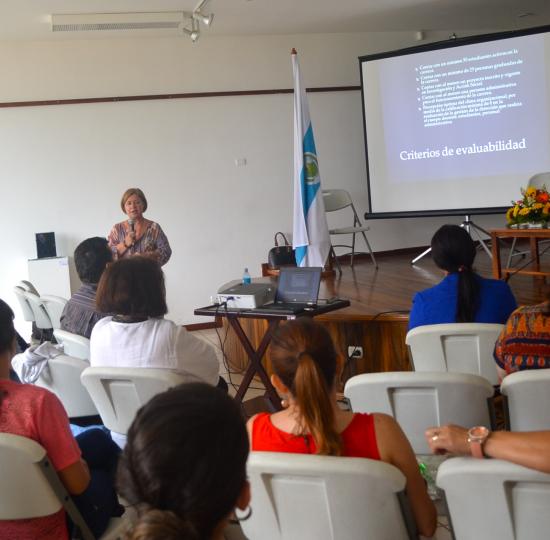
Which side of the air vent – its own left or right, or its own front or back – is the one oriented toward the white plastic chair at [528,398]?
front

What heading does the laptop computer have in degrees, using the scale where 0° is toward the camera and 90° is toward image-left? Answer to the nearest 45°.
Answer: approximately 45°

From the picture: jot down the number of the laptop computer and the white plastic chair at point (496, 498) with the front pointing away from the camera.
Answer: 1

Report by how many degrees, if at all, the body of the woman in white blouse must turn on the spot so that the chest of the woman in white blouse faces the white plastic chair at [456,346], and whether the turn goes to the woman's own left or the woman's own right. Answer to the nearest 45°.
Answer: approximately 90° to the woman's own right

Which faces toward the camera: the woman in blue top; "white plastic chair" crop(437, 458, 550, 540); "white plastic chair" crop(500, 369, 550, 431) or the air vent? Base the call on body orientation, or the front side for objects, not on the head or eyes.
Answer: the air vent

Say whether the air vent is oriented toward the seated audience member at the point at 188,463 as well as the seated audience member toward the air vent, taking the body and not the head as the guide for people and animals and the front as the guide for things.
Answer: yes

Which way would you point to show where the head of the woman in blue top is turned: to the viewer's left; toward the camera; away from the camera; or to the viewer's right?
away from the camera

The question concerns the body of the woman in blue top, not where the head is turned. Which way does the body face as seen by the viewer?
away from the camera

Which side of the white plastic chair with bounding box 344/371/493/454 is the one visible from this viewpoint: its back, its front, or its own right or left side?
back

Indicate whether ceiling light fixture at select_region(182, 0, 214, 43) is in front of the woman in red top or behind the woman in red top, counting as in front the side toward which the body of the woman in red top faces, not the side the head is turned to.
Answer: in front

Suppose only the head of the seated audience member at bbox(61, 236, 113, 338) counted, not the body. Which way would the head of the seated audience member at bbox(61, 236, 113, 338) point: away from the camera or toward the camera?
away from the camera

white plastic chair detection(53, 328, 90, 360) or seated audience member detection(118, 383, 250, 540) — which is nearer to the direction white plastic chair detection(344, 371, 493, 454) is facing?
the white plastic chair

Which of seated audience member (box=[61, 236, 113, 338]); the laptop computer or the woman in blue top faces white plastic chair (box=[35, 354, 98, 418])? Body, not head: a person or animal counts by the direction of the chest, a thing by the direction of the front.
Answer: the laptop computer

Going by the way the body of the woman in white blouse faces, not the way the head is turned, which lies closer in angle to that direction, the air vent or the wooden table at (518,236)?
the air vent

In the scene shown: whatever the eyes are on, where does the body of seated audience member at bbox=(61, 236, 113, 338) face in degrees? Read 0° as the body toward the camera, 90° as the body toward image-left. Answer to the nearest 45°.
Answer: approximately 225°
